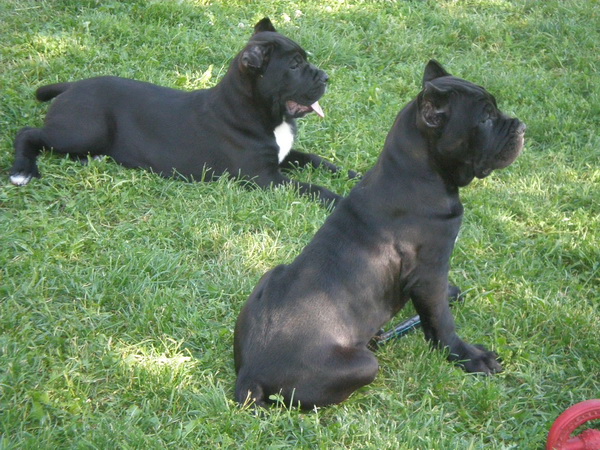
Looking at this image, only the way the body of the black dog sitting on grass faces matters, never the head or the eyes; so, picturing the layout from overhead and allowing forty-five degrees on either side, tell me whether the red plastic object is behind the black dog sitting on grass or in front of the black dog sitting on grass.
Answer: in front

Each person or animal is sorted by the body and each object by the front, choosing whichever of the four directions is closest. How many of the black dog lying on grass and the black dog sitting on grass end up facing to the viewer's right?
2

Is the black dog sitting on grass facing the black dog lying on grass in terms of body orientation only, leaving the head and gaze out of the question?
no

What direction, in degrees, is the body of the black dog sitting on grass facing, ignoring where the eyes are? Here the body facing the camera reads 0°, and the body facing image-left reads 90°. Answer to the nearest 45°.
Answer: approximately 270°

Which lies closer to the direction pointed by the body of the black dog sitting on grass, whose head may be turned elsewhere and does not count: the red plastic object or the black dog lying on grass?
the red plastic object

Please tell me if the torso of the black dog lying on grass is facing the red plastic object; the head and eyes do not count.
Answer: no

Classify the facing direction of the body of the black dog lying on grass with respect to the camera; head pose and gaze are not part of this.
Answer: to the viewer's right

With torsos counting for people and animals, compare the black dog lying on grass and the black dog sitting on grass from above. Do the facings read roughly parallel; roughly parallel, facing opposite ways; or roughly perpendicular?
roughly parallel
